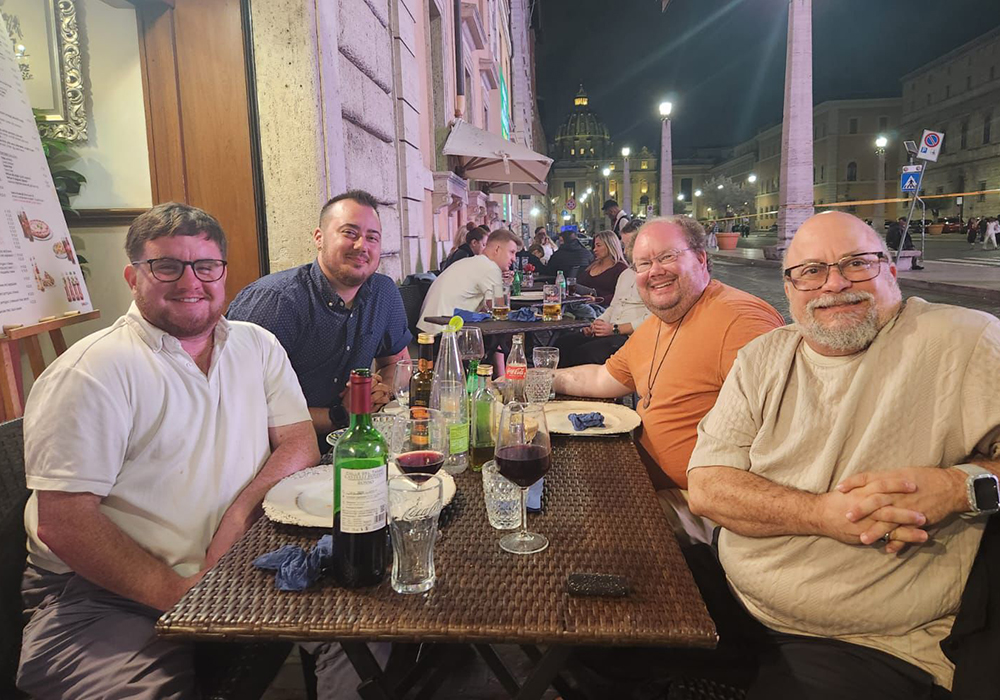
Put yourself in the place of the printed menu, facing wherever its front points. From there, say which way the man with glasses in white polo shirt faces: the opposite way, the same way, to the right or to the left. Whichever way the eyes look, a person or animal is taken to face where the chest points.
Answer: the same way

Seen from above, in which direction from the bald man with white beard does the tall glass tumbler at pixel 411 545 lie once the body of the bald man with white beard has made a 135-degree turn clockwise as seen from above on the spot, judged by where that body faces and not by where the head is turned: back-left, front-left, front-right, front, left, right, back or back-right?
left

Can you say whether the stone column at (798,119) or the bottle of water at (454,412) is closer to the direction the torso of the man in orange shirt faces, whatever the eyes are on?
the bottle of water

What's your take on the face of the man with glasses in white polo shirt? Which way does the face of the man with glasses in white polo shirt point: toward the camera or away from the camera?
toward the camera

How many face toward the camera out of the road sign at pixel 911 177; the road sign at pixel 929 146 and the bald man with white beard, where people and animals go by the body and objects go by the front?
3

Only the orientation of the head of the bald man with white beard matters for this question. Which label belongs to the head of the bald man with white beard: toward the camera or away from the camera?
toward the camera

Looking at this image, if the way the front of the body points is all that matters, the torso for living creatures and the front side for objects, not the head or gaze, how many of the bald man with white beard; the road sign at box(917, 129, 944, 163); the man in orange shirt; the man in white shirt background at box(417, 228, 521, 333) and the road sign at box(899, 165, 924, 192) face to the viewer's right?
1

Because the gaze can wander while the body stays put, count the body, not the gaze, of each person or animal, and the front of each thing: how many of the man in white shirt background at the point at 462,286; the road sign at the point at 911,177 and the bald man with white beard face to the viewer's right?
1

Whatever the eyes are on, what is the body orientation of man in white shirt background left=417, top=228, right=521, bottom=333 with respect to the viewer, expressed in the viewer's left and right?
facing to the right of the viewer

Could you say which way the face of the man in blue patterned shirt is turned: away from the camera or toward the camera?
toward the camera

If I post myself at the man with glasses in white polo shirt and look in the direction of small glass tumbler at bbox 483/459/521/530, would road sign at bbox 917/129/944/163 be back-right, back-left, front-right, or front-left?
front-left

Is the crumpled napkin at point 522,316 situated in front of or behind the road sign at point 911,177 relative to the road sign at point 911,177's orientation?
in front

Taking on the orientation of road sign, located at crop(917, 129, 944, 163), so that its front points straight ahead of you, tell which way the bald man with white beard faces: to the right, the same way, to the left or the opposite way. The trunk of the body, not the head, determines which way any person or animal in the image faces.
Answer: the same way

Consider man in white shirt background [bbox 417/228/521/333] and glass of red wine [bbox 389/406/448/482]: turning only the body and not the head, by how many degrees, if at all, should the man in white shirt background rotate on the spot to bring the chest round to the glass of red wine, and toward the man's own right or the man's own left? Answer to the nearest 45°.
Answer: approximately 90° to the man's own right

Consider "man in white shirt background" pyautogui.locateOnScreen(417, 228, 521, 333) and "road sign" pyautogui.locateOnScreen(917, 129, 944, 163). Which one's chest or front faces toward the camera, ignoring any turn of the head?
the road sign

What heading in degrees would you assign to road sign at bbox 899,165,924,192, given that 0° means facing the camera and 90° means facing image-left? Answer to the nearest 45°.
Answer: approximately 0°

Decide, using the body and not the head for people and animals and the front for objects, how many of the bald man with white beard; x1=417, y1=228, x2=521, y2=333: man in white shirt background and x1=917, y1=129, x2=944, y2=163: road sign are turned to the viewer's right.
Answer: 1

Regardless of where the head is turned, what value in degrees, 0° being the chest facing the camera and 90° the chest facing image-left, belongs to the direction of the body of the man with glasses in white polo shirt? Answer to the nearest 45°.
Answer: approximately 315°

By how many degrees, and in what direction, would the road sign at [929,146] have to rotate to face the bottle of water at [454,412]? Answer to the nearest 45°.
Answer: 0° — it already faces it

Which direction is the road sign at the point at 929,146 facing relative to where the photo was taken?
toward the camera
